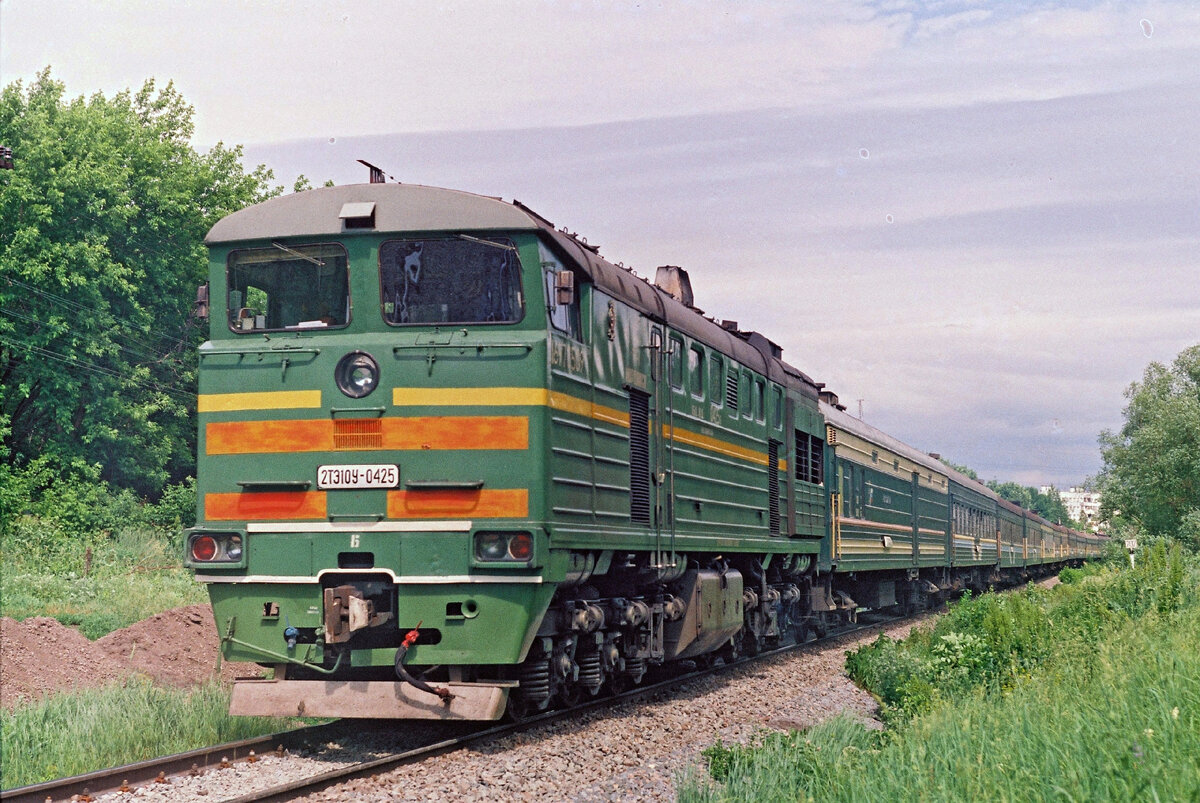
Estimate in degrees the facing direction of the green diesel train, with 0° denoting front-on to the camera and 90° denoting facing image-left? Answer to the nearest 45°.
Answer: approximately 45°

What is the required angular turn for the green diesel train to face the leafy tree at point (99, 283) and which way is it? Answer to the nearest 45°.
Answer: approximately 90° to its right
